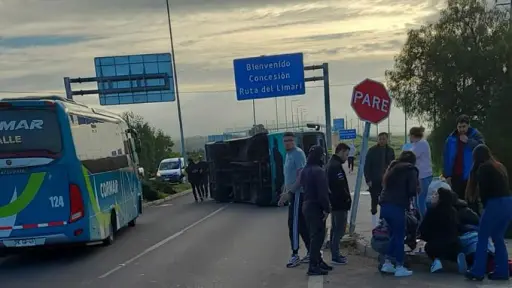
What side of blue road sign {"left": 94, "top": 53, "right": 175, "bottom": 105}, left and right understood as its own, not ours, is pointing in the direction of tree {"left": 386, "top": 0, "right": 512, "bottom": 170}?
right

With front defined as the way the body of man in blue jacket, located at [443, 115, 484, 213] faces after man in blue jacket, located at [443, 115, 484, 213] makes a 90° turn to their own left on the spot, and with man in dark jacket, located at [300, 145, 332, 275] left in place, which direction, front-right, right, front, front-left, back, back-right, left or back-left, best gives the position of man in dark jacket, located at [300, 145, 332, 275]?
back-right

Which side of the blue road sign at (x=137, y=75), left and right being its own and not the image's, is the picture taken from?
back

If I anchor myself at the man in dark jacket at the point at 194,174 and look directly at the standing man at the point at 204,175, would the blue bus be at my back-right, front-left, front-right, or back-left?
back-right

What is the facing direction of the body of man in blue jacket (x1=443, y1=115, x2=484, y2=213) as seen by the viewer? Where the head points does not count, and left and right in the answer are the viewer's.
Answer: facing the viewer

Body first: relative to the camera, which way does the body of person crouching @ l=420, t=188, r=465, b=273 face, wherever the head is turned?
to the viewer's left

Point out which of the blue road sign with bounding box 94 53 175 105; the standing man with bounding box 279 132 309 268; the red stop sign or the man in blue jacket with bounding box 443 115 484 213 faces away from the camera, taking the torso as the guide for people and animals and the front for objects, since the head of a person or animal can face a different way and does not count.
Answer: the blue road sign

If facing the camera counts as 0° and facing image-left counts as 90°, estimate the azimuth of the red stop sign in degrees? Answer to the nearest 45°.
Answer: approximately 0°

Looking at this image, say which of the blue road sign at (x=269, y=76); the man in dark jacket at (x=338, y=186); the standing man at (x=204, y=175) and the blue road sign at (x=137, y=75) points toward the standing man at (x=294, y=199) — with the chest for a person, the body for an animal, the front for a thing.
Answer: the blue road sign at (x=269, y=76)

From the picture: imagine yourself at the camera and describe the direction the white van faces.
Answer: facing the viewer and to the left of the viewer

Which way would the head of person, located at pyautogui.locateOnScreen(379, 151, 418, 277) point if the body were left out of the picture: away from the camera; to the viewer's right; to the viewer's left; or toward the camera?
away from the camera
